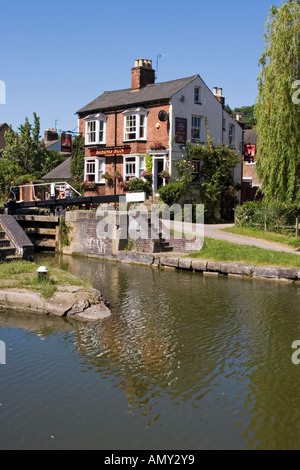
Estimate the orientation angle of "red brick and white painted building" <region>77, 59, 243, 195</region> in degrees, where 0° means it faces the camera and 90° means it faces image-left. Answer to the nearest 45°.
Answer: approximately 45°

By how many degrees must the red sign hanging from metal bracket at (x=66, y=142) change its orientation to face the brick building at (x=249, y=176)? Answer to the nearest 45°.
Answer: approximately 90° to its left

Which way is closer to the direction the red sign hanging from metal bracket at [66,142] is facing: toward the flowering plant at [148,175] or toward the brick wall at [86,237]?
the brick wall

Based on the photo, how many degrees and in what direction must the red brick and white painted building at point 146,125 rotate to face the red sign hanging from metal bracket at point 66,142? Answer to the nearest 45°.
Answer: approximately 90° to its right

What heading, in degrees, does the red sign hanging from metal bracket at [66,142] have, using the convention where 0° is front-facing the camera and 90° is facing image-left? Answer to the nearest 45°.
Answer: approximately 0°

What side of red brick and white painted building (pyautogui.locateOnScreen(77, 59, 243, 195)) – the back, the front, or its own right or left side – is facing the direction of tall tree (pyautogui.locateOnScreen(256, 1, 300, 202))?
left
